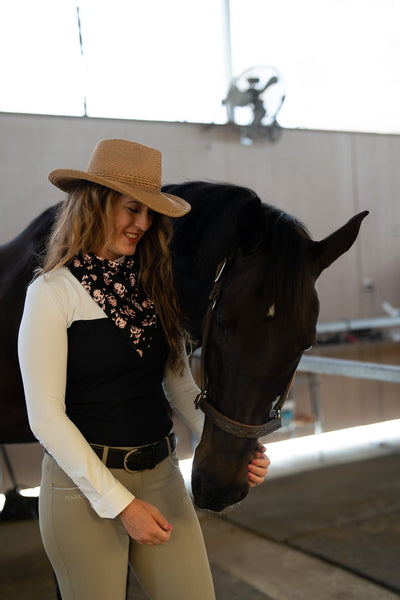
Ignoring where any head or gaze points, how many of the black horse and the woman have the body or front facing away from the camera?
0

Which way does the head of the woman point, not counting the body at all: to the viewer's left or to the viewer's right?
to the viewer's right

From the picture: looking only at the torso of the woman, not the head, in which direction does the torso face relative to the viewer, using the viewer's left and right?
facing the viewer and to the right of the viewer

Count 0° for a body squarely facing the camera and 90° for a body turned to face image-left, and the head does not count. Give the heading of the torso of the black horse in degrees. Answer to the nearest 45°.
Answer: approximately 315°
